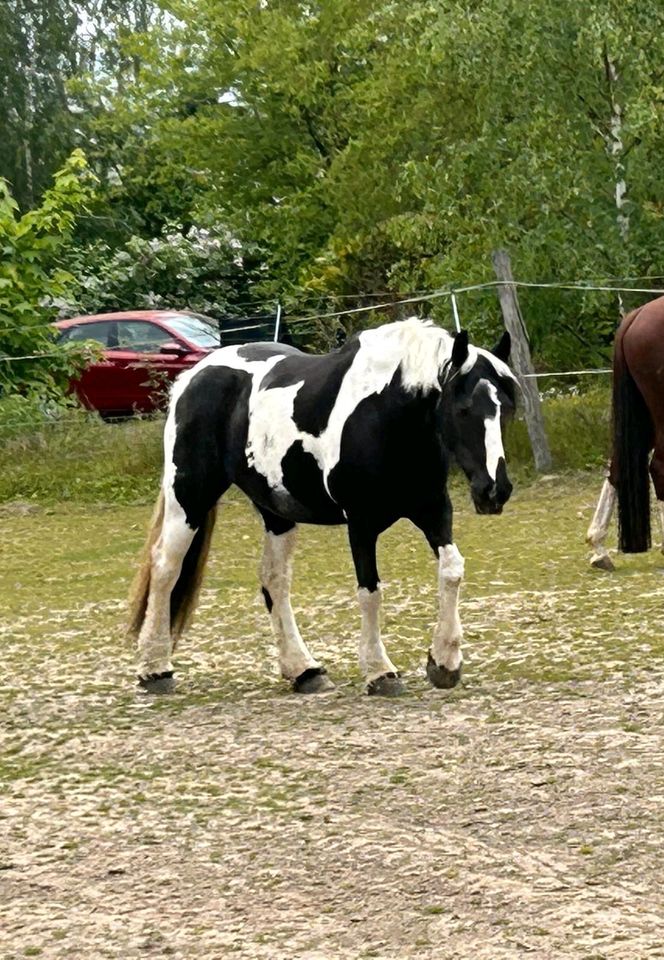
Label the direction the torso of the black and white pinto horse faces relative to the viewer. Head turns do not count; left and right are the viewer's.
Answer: facing the viewer and to the right of the viewer

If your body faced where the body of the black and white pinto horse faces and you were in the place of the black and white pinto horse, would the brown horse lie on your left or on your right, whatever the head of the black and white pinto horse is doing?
on your left

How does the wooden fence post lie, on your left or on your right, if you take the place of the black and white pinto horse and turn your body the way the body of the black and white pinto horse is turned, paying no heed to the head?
on your left

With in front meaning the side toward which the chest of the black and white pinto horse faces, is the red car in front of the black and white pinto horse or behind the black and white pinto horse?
behind

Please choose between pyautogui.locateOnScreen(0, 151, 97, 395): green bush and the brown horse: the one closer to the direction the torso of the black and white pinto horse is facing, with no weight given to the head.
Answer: the brown horse
